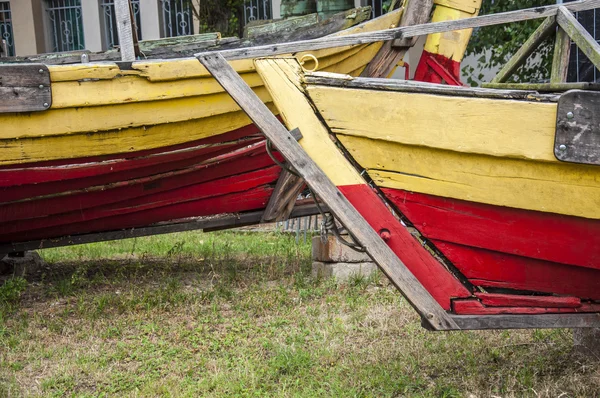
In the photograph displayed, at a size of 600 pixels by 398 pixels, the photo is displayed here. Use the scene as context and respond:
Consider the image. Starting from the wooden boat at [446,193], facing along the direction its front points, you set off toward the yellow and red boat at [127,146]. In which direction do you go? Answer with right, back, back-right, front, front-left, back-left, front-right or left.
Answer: front-right

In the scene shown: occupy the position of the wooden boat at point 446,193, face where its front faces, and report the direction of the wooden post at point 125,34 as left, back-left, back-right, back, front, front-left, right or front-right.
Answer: front-right

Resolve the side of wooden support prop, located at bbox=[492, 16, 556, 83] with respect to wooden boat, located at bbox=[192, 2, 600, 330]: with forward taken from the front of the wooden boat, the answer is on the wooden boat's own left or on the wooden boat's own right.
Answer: on the wooden boat's own right

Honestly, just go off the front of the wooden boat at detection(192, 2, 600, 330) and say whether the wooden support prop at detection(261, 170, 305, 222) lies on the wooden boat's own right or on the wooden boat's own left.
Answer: on the wooden boat's own right

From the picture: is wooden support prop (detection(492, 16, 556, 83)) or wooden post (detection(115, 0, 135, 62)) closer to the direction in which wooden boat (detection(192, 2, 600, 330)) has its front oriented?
the wooden post

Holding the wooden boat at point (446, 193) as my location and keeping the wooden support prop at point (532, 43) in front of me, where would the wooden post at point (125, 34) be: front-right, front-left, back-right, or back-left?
front-left

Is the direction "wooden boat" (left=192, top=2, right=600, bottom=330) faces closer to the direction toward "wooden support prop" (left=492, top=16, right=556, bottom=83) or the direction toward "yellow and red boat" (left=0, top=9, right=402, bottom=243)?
the yellow and red boat

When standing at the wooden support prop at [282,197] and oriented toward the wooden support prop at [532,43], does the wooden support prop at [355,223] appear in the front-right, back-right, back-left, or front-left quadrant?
front-right

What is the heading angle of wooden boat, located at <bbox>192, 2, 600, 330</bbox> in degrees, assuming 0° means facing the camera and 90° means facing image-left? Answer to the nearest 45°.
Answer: approximately 90°
